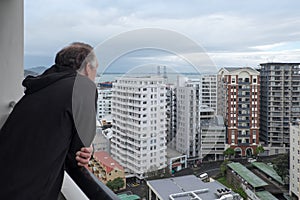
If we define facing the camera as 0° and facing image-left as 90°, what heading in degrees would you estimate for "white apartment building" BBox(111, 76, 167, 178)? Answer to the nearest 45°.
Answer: approximately 45°

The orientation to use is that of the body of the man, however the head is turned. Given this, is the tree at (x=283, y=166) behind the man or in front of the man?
in front

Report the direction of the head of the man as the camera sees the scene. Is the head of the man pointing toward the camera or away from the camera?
away from the camera

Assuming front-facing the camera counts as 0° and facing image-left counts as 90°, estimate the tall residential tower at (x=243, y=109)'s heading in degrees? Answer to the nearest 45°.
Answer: approximately 0°

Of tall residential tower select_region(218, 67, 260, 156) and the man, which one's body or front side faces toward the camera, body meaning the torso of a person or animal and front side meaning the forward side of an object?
the tall residential tower

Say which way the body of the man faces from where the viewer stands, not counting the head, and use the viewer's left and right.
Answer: facing away from the viewer and to the right of the viewer

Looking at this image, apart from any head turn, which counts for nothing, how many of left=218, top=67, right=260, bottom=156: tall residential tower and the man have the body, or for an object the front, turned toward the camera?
1

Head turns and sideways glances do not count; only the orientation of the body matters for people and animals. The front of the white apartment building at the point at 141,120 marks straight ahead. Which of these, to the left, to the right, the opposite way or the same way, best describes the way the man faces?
the opposite way

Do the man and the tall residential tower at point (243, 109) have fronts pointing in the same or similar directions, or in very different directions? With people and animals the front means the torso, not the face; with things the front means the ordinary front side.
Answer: very different directions
